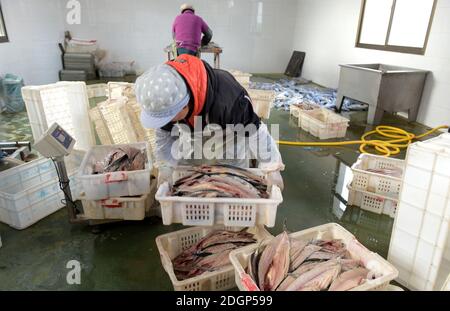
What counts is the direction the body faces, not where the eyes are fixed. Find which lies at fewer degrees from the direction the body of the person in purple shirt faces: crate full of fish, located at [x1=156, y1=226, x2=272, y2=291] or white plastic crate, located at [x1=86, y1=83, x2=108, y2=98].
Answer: the white plastic crate

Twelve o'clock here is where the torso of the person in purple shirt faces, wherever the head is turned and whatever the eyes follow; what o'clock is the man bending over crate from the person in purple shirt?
The man bending over crate is roughly at 6 o'clock from the person in purple shirt.

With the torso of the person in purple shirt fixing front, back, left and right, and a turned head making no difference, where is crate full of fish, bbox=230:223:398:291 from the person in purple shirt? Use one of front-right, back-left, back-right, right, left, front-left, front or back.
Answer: back

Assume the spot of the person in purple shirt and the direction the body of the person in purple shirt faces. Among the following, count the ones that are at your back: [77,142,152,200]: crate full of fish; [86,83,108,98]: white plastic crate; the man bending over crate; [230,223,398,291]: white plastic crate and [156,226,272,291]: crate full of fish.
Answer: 4

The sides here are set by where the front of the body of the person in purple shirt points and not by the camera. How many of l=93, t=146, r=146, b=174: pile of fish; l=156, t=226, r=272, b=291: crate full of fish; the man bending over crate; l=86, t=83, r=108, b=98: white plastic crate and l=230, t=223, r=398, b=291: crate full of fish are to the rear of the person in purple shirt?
4

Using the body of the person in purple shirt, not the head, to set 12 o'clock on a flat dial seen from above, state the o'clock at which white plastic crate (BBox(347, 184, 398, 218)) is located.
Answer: The white plastic crate is roughly at 5 o'clock from the person in purple shirt.

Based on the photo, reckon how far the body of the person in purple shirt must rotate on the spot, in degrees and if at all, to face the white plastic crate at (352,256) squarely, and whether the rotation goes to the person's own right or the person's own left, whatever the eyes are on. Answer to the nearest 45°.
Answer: approximately 180°

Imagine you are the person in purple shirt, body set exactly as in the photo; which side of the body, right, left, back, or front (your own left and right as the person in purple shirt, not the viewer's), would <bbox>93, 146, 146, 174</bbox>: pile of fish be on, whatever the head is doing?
back

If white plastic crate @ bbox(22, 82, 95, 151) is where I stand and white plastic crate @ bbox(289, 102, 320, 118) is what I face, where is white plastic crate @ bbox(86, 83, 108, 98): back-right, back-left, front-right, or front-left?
front-left

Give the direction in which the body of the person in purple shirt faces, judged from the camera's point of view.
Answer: away from the camera

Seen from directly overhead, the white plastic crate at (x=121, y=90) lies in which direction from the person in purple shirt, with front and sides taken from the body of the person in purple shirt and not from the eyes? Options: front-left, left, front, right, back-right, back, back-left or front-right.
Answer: back-left

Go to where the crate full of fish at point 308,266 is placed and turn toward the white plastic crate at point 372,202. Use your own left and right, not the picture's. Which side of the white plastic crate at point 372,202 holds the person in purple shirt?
left

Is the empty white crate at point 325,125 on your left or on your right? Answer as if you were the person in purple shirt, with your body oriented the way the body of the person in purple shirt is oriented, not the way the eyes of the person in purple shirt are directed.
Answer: on your right

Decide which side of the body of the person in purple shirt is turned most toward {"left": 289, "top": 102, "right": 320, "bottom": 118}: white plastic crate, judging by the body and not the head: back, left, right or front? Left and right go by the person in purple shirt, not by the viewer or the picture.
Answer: right

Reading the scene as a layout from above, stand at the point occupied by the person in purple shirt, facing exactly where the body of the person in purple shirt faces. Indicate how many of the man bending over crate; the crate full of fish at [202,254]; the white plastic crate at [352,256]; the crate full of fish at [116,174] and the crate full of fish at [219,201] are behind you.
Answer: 5
